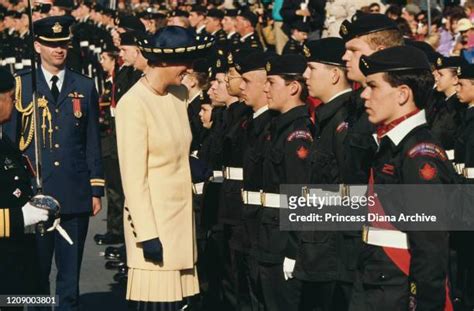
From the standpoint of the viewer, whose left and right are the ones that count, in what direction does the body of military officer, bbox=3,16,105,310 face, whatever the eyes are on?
facing the viewer

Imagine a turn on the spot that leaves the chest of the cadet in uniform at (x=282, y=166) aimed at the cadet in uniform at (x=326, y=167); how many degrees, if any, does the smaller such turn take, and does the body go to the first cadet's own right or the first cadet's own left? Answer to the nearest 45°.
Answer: approximately 135° to the first cadet's own left

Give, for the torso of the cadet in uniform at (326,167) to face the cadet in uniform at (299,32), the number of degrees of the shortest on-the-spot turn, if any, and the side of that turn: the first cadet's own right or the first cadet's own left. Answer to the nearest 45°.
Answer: approximately 90° to the first cadet's own right

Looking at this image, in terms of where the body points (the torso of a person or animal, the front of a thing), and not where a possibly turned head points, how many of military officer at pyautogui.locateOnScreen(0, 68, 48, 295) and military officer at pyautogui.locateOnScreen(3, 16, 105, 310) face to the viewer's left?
0

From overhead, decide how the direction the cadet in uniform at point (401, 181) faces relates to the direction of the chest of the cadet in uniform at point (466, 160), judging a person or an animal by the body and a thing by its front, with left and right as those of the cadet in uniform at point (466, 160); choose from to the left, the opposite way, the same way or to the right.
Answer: the same way

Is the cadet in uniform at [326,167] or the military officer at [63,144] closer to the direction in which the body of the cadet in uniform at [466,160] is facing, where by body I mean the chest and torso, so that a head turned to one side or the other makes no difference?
the military officer

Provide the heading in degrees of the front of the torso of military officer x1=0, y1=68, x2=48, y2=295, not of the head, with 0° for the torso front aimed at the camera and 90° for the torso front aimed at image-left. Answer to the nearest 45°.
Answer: approximately 315°

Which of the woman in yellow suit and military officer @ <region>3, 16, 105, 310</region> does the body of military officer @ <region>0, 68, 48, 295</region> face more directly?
the woman in yellow suit

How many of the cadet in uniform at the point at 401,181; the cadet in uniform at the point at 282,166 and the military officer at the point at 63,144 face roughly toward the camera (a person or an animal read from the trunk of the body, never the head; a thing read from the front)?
1

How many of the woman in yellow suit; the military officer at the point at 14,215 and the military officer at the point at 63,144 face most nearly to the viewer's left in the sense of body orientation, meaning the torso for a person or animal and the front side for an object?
0

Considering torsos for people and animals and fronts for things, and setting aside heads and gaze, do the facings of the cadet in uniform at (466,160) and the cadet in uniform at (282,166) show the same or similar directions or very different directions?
same or similar directions

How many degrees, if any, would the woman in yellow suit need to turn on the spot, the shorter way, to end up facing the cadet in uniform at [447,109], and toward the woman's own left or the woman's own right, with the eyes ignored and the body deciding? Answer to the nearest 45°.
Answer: approximately 90° to the woman's own left

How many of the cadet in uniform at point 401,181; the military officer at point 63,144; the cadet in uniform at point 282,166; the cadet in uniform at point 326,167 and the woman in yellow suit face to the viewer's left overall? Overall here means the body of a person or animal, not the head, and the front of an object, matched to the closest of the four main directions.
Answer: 3

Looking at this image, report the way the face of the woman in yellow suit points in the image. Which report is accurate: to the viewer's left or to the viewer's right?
to the viewer's right

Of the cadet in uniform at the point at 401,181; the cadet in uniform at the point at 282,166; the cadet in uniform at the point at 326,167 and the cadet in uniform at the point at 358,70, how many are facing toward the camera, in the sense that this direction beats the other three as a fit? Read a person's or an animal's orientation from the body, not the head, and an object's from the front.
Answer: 0

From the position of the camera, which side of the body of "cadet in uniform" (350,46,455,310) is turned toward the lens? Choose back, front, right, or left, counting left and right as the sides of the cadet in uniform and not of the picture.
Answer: left
